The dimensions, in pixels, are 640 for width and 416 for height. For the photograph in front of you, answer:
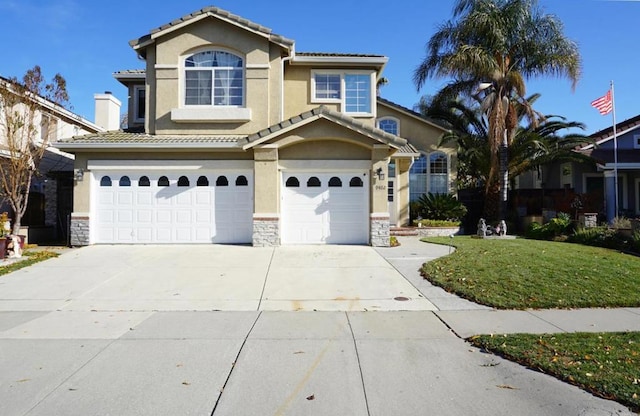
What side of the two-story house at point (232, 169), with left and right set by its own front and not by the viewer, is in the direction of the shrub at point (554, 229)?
left

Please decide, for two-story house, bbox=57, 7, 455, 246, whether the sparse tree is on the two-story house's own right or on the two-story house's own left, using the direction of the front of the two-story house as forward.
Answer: on the two-story house's own right

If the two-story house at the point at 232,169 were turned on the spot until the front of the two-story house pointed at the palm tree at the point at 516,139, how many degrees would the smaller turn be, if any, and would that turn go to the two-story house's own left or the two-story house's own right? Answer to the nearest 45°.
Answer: approximately 90° to the two-story house's own left

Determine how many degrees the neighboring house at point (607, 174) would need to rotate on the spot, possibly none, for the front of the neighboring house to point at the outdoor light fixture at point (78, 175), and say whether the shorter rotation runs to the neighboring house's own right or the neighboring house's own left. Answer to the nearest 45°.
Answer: approximately 45° to the neighboring house's own right

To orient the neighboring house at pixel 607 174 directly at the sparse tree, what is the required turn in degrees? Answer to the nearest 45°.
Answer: approximately 45° to its right

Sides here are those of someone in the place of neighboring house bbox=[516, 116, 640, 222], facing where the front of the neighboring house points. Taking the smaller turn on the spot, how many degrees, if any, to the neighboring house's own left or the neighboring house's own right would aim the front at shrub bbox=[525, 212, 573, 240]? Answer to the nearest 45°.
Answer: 0° — it already faces it

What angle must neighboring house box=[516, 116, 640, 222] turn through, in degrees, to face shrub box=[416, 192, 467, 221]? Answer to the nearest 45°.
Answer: approximately 45° to its right

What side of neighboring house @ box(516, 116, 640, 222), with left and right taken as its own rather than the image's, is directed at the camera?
front

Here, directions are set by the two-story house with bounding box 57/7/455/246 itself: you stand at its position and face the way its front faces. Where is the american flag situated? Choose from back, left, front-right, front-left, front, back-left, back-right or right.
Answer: left

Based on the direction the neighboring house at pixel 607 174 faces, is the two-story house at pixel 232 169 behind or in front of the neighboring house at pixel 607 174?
in front

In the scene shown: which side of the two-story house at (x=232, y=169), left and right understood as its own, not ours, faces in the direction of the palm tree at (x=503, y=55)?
left

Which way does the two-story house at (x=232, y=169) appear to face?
toward the camera

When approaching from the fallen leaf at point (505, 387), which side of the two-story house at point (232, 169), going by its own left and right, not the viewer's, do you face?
front

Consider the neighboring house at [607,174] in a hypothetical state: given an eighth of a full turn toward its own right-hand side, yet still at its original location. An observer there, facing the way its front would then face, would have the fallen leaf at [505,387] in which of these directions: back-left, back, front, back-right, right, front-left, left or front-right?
front-left
